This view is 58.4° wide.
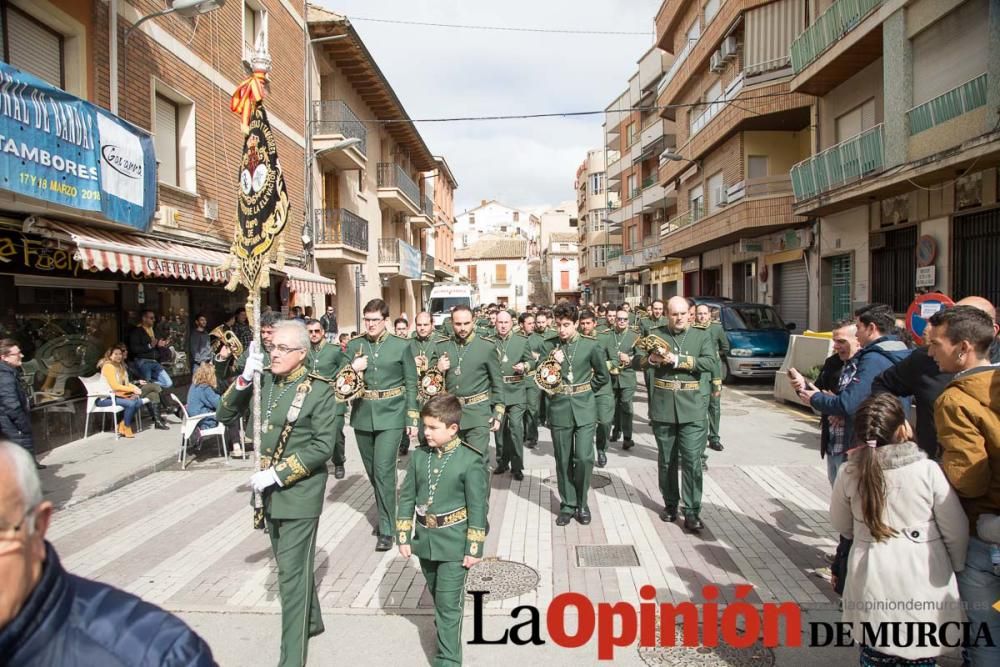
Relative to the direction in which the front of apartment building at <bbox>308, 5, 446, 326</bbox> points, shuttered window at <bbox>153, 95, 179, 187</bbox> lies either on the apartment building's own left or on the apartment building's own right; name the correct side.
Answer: on the apartment building's own right

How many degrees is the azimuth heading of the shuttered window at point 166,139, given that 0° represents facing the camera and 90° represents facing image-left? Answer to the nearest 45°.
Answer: approximately 315°

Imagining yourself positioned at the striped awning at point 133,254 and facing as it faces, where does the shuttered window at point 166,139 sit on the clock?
The shuttered window is roughly at 8 o'clock from the striped awning.

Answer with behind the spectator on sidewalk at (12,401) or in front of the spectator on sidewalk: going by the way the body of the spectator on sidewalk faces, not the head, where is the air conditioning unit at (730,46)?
in front

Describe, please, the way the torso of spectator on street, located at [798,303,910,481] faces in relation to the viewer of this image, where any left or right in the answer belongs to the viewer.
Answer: facing to the left of the viewer

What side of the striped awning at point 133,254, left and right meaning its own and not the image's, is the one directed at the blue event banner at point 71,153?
right

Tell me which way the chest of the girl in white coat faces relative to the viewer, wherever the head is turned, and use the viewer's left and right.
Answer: facing away from the viewer

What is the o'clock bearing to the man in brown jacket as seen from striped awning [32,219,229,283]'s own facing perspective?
The man in brown jacket is roughly at 1 o'clock from the striped awning.

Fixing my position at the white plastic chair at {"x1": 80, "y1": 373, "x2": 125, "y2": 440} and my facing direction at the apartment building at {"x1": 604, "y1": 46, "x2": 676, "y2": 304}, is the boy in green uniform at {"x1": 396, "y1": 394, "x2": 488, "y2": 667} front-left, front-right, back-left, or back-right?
back-right

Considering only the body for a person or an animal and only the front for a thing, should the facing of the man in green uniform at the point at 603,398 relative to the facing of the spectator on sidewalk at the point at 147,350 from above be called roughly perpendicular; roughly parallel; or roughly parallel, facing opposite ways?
roughly perpendicular

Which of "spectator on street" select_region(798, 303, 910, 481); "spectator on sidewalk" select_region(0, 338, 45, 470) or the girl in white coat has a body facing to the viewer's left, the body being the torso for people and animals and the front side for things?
"spectator on street" select_region(798, 303, 910, 481)

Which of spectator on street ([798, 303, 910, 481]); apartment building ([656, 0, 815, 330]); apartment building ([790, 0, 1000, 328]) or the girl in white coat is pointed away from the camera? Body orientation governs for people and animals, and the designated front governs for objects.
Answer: the girl in white coat

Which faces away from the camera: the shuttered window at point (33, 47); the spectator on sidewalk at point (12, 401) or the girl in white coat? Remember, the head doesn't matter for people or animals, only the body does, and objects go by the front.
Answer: the girl in white coat

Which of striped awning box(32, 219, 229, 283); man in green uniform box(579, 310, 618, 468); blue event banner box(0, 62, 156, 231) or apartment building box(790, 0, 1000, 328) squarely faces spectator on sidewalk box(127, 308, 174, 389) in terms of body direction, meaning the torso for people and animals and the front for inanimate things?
the apartment building

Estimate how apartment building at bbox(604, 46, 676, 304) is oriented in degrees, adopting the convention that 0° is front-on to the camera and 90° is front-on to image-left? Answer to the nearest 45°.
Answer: approximately 45°

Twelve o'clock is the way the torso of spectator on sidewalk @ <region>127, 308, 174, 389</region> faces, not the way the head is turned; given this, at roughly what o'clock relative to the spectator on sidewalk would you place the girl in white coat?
The girl in white coat is roughly at 1 o'clock from the spectator on sidewalk.
